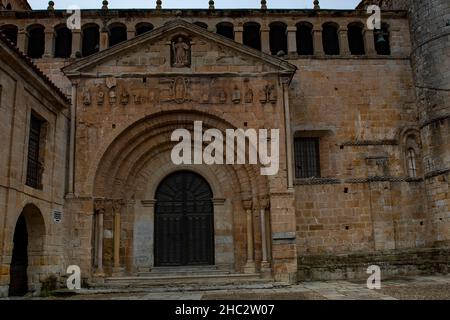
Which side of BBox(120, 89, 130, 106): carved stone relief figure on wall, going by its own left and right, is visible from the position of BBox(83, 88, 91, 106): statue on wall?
right

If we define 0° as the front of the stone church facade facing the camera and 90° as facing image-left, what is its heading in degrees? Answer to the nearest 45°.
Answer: approximately 0°

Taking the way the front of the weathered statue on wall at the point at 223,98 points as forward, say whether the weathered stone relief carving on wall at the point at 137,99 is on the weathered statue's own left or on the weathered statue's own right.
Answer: on the weathered statue's own right

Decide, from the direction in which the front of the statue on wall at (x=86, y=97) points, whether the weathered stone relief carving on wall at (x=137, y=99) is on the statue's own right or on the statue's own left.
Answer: on the statue's own left

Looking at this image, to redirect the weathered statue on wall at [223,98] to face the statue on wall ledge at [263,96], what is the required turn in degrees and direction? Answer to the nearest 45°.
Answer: approximately 90° to its left

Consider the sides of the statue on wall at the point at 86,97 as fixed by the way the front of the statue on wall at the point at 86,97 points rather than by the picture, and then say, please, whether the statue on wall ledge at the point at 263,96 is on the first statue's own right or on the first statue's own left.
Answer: on the first statue's own left

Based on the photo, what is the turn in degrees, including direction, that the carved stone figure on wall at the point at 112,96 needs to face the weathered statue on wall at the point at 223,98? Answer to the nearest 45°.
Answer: approximately 90° to its left
